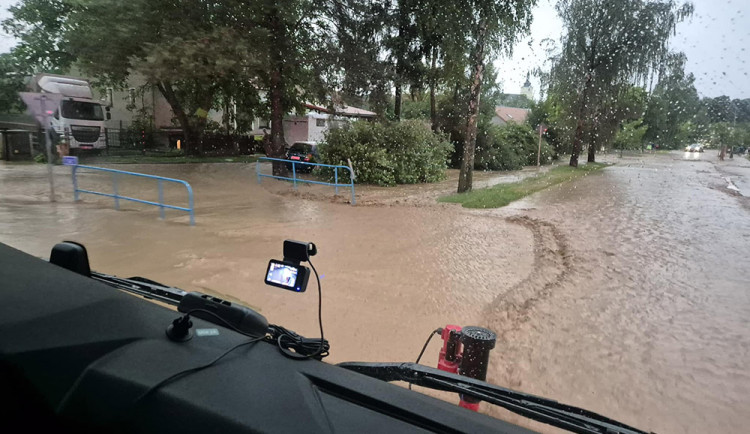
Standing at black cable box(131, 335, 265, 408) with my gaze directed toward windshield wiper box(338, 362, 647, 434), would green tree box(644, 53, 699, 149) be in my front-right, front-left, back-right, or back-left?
front-left

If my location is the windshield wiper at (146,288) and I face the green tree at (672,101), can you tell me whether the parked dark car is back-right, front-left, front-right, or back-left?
front-left

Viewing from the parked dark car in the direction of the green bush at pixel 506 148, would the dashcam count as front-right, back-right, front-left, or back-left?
back-right

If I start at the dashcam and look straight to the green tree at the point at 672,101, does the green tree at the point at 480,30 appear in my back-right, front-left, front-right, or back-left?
front-left
